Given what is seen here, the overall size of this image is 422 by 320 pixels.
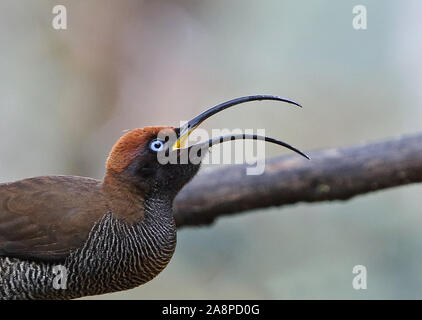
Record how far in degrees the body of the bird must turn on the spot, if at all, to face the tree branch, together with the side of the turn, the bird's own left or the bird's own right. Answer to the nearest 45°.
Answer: approximately 45° to the bird's own left

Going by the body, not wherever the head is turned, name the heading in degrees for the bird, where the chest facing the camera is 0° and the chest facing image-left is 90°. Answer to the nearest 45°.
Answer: approximately 270°
